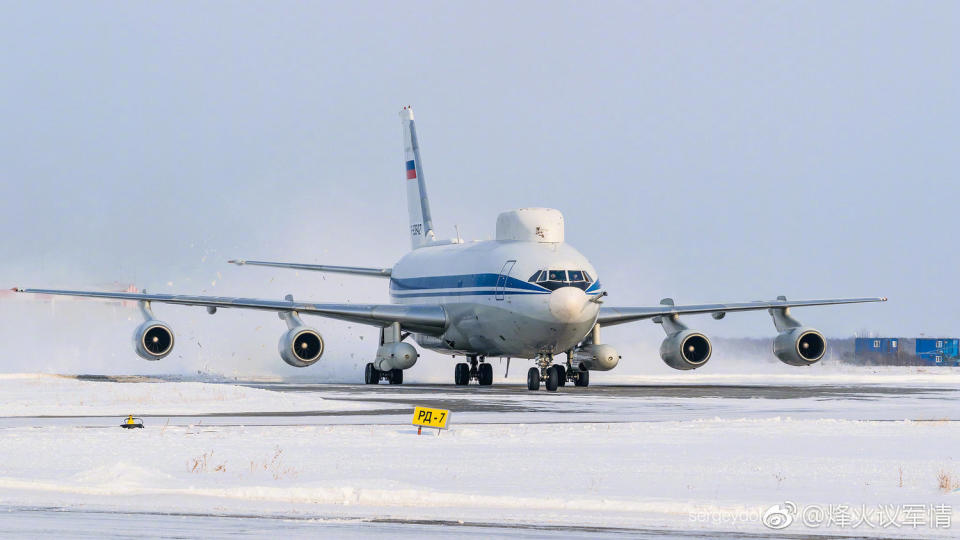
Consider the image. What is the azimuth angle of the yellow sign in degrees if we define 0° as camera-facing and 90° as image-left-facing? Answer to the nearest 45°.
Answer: approximately 0°
